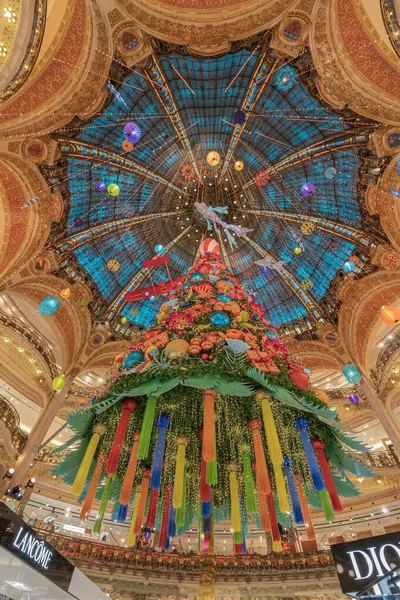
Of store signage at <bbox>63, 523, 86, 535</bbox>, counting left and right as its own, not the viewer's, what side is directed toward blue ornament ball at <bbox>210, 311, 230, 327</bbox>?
front

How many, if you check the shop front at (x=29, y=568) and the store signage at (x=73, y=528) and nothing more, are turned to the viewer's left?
0

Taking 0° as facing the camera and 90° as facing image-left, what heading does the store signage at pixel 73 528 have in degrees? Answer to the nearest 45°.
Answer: approximately 0°

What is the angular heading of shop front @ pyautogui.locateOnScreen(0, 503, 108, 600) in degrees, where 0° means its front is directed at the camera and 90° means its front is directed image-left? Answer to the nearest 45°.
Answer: approximately 315°

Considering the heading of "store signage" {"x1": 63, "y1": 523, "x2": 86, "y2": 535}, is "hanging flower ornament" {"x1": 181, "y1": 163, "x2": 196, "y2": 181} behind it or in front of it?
in front

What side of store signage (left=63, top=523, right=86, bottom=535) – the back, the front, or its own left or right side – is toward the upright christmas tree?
front

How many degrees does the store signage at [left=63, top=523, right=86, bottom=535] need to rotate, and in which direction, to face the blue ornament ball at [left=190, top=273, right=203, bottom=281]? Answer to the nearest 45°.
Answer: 0° — it already faces it

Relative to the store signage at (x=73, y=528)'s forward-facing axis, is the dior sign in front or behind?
in front
